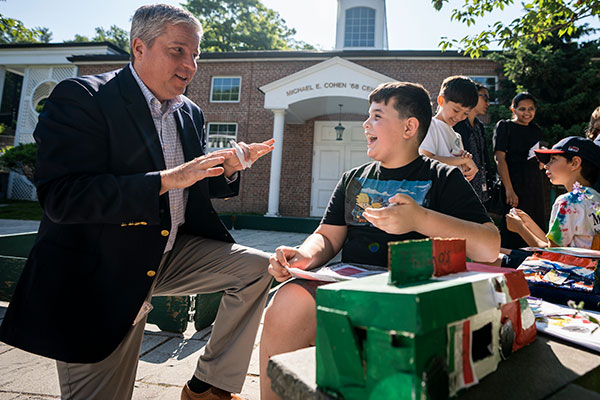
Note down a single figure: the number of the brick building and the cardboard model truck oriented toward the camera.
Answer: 1

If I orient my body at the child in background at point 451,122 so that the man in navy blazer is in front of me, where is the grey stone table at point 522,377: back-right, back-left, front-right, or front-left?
front-left

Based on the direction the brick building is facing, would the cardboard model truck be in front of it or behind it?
in front

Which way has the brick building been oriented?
toward the camera

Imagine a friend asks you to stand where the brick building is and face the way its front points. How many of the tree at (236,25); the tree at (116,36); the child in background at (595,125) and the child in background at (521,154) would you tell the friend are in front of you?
2

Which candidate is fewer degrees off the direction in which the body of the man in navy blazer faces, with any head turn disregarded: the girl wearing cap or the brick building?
the girl wearing cap

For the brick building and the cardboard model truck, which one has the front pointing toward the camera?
the brick building

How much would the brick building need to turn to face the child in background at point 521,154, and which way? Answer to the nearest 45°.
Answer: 0° — it already faces them

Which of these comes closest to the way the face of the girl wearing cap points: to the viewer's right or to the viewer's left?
to the viewer's left

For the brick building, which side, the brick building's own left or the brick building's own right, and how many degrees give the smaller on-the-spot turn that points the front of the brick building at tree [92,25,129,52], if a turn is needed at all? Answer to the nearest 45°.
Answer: approximately 135° to the brick building's own right

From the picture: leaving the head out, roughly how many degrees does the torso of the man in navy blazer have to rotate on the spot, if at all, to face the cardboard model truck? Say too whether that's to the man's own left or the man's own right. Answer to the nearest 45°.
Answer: approximately 45° to the man's own right

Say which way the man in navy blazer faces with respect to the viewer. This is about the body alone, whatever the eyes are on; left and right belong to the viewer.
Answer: facing the viewer and to the right of the viewer

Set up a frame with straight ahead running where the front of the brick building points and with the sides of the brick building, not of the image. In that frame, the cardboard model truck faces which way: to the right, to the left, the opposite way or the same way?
to the left

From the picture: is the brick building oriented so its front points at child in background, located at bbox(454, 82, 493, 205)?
yes

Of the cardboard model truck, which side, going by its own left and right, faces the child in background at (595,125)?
front

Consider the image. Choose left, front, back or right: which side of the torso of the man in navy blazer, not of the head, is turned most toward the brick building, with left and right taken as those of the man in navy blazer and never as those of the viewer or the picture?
left

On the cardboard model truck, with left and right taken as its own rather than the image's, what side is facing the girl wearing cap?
front

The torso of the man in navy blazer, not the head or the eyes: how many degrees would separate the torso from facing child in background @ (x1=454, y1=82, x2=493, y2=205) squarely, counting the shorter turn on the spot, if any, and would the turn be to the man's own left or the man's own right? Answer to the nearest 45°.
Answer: approximately 45° to the man's own left
